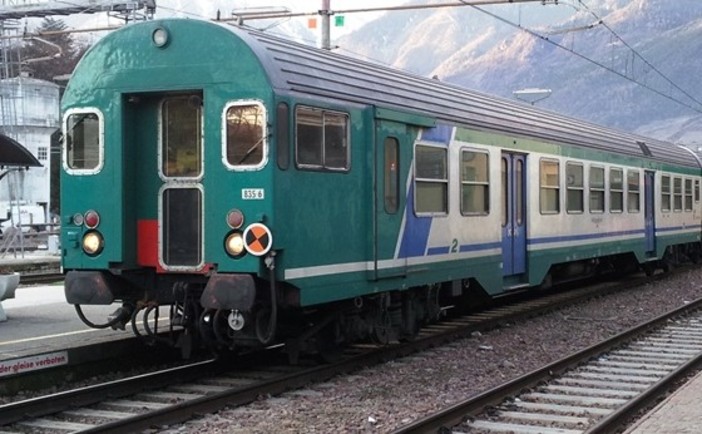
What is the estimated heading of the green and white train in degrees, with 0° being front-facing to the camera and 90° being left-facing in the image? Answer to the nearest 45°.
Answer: approximately 45°

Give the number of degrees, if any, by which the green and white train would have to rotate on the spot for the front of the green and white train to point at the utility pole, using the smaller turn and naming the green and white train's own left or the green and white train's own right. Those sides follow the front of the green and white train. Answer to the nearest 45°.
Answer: approximately 135° to the green and white train's own right
